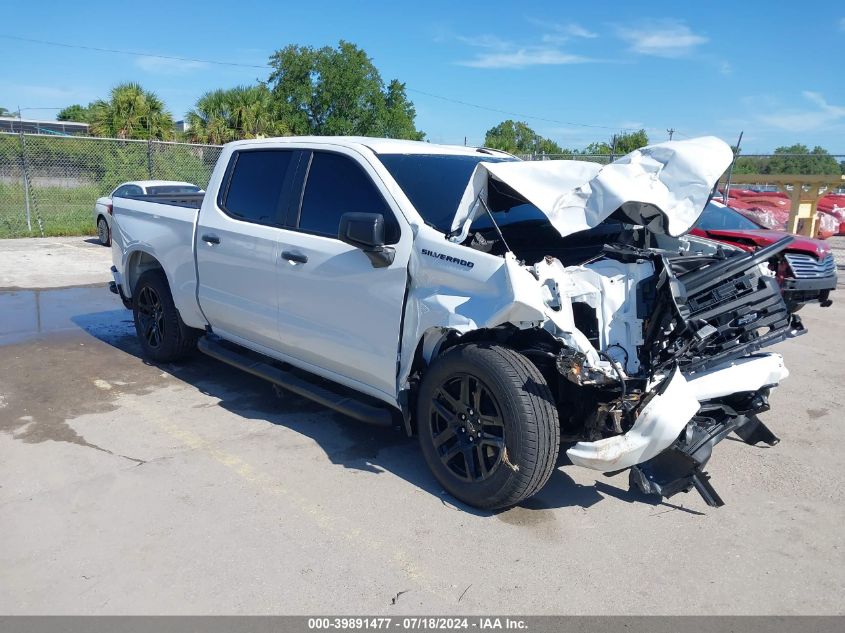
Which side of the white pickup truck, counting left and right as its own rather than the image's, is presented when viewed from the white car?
back

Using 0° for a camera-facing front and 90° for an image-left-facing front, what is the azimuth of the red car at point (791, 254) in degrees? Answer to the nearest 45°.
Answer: approximately 315°

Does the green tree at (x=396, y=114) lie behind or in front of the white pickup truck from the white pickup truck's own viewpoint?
behind

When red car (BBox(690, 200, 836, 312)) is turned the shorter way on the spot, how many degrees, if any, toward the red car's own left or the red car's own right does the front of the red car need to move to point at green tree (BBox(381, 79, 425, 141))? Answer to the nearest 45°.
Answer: approximately 180°

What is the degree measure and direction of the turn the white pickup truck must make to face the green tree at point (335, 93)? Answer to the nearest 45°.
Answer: approximately 135° to its left

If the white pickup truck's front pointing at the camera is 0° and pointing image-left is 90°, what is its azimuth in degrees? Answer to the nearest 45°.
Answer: approximately 315°

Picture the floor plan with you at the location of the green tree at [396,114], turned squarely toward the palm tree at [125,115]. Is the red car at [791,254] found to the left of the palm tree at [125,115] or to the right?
left

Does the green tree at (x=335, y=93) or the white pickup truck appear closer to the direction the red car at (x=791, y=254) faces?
the white pickup truck

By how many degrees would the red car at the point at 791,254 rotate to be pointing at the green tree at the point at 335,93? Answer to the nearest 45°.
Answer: approximately 180°

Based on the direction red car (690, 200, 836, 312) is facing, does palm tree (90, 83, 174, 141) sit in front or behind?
behind
